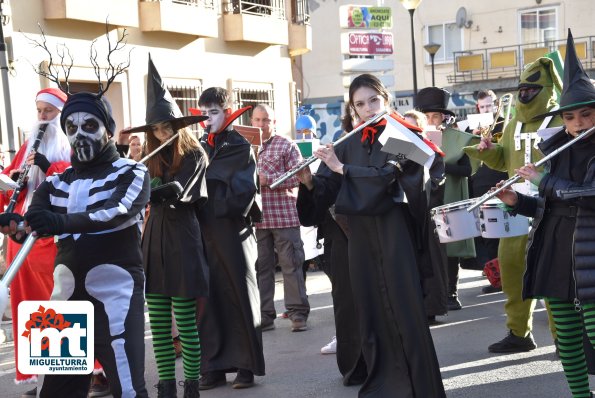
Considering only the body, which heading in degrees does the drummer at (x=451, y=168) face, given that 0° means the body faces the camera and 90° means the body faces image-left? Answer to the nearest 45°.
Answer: approximately 45°

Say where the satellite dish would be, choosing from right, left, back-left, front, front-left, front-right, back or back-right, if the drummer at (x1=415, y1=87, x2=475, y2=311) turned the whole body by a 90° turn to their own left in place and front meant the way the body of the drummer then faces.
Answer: back-left

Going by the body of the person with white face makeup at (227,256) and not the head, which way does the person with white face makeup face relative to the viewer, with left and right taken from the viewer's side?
facing the viewer and to the left of the viewer

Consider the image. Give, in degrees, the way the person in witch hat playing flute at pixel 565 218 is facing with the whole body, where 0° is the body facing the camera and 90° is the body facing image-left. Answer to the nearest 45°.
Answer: approximately 45°

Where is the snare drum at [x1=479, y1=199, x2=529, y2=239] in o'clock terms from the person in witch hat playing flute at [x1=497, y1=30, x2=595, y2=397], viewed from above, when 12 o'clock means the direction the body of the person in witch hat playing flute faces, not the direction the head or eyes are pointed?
The snare drum is roughly at 4 o'clock from the person in witch hat playing flute.

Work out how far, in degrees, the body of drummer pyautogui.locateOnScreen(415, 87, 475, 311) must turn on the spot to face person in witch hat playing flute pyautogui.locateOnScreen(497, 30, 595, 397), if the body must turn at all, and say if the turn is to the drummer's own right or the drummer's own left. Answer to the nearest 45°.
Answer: approximately 45° to the drummer's own left
